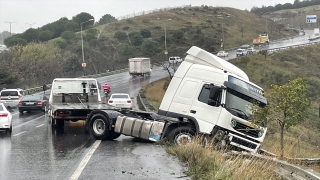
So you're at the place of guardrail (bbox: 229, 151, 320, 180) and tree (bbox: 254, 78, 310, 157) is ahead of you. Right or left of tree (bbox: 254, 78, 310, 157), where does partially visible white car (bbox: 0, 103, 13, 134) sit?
left

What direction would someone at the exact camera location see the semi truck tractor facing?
facing the viewer and to the right of the viewer

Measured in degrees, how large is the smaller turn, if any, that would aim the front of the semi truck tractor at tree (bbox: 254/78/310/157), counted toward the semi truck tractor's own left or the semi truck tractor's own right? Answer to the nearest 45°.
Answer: approximately 45° to the semi truck tractor's own left

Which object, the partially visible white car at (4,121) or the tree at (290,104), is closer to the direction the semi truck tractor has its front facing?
the tree

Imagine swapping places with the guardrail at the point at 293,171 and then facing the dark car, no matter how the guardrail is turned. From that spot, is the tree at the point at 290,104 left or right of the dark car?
right

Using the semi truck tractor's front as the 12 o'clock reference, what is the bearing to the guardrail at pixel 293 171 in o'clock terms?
The guardrail is roughly at 1 o'clock from the semi truck tractor.

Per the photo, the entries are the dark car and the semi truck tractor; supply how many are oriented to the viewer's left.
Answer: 0

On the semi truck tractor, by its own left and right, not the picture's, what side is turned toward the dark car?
back
